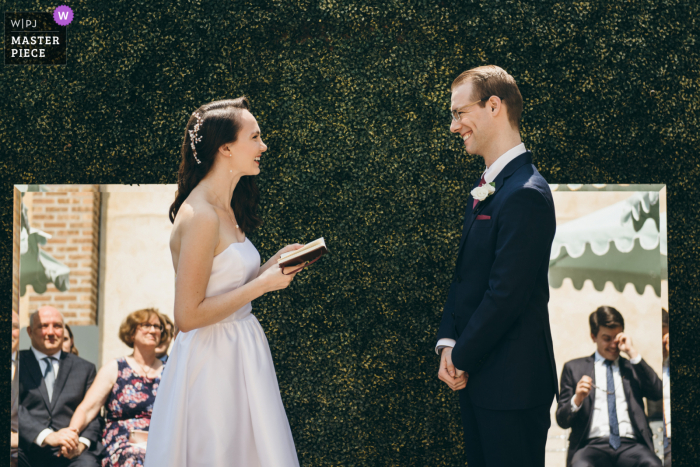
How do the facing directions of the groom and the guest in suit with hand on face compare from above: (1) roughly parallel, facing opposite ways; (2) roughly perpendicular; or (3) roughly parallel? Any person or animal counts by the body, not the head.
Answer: roughly perpendicular

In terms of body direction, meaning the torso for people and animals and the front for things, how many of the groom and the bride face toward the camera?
0

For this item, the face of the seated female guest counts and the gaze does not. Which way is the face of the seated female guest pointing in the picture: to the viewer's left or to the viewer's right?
to the viewer's right

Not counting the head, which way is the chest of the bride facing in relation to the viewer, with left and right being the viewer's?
facing to the right of the viewer

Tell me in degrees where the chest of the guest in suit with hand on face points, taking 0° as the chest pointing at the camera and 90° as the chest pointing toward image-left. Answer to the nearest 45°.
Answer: approximately 0°

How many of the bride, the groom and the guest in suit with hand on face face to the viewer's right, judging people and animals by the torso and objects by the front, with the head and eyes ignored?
1

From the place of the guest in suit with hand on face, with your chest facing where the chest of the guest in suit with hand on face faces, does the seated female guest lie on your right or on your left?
on your right

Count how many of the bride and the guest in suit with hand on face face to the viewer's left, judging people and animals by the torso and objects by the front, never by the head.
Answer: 0

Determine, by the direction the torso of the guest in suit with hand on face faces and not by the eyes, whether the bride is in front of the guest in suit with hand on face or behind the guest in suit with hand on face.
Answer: in front

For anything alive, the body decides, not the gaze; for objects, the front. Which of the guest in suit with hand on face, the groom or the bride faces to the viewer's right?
the bride

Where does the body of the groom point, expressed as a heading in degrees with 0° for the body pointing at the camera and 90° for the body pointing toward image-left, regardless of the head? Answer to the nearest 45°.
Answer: approximately 90°
